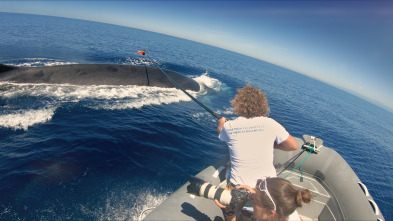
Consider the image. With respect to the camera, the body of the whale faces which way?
to the viewer's right

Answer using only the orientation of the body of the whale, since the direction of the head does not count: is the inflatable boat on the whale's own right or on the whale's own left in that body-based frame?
on the whale's own right
